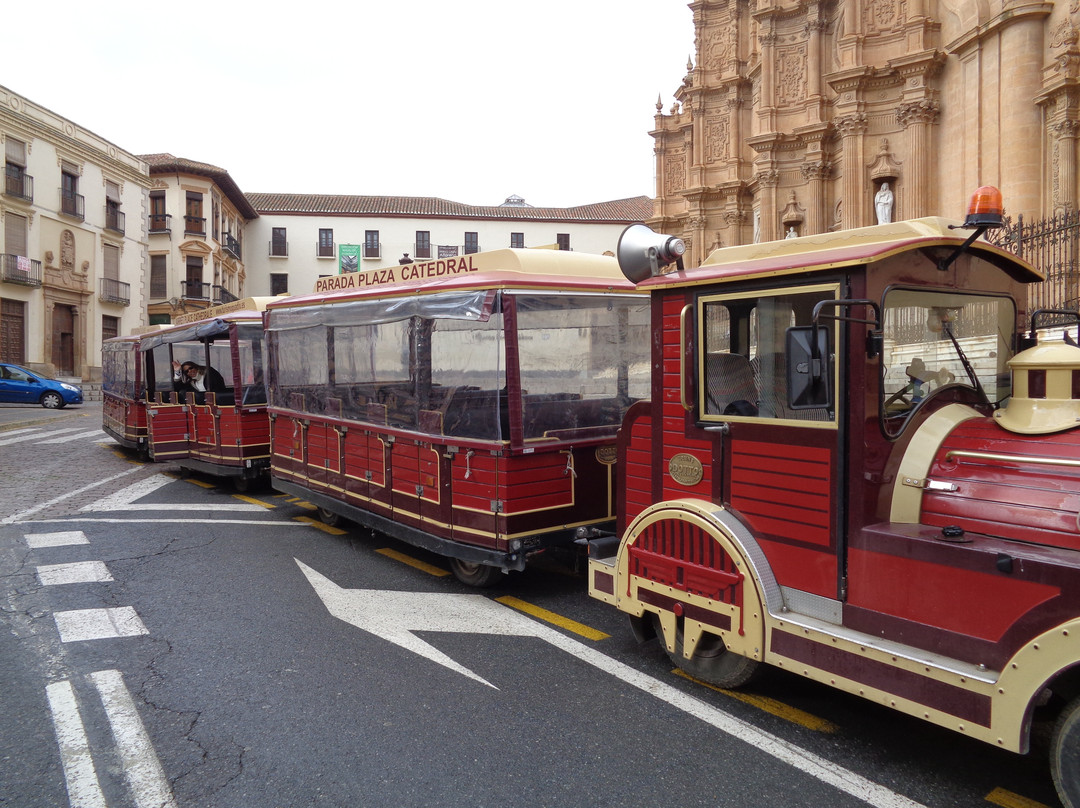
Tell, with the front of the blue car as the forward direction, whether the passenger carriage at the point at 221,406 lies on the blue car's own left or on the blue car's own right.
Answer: on the blue car's own right

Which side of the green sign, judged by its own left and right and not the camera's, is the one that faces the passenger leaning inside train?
front

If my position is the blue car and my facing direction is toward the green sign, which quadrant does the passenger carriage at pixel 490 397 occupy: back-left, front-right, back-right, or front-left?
back-right

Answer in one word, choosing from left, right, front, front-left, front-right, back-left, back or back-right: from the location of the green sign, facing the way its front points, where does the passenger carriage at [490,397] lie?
front

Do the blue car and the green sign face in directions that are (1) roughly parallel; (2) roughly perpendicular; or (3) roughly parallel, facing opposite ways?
roughly perpendicular

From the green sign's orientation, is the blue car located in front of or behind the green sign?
in front

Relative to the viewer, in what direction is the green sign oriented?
toward the camera

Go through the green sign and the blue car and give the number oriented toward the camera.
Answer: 1

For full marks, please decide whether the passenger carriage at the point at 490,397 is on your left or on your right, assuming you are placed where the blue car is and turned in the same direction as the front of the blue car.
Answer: on your right
